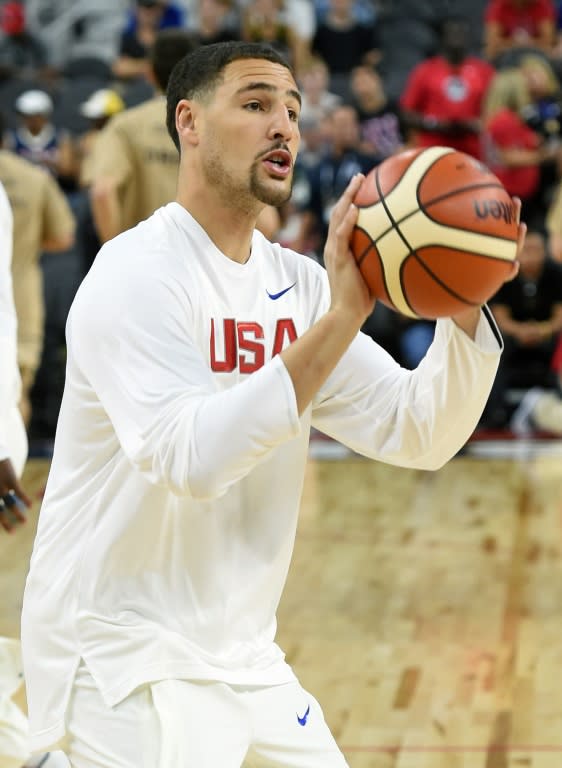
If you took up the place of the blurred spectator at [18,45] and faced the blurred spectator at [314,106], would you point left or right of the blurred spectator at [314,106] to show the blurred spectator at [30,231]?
right

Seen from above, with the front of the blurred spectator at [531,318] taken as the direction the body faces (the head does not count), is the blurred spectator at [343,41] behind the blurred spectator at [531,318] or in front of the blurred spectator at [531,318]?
behind

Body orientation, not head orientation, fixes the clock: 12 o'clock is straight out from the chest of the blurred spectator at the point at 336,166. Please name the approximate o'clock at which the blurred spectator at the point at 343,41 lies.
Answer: the blurred spectator at the point at 343,41 is roughly at 6 o'clock from the blurred spectator at the point at 336,166.

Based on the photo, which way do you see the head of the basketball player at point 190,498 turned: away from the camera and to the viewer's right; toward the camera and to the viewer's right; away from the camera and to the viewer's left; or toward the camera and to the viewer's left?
toward the camera and to the viewer's right

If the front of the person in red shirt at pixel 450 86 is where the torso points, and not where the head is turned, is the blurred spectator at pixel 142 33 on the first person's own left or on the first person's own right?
on the first person's own right

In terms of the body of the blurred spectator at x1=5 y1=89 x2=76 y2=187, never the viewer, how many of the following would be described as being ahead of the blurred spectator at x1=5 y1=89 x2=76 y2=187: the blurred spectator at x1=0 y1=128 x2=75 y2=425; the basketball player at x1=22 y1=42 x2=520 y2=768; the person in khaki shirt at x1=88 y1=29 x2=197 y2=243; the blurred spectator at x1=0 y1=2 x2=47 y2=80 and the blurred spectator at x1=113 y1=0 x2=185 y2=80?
3
